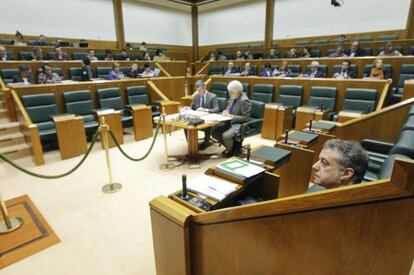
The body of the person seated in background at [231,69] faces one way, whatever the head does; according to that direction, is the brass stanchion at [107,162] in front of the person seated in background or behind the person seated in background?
in front

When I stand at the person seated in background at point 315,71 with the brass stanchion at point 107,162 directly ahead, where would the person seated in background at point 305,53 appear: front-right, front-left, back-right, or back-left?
back-right

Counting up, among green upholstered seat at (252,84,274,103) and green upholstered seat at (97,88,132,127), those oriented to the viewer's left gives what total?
0

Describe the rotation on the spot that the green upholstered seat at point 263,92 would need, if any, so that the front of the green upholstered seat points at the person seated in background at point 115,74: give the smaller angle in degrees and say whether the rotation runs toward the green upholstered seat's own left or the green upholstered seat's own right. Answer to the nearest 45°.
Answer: approximately 90° to the green upholstered seat's own right

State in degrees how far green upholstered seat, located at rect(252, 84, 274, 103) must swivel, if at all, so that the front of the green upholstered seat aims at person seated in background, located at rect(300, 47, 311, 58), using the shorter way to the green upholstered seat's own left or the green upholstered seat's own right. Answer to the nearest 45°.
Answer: approximately 180°

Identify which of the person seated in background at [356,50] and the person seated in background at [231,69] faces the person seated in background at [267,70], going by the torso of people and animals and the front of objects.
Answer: the person seated in background at [356,50]

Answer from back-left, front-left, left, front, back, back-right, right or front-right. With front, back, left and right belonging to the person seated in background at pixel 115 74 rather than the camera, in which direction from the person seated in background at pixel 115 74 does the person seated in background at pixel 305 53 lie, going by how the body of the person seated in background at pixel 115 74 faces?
front-left

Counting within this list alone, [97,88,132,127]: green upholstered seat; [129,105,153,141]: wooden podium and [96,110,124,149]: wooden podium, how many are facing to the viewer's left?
0

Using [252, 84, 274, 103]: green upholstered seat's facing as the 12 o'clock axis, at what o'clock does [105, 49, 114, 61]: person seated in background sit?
The person seated in background is roughly at 4 o'clock from the green upholstered seat.

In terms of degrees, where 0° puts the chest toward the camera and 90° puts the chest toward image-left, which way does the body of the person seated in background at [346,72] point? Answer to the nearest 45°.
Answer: approximately 45°

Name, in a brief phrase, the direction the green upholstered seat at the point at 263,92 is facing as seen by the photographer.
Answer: facing the viewer
